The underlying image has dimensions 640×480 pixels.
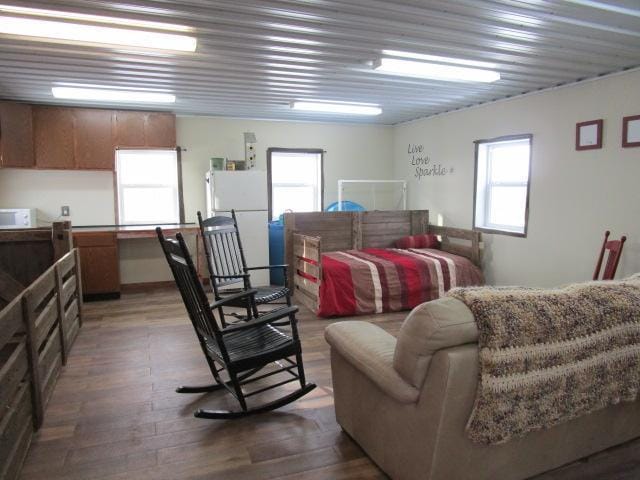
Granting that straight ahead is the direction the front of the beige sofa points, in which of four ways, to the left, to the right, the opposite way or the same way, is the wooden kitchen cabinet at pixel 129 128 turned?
the opposite way

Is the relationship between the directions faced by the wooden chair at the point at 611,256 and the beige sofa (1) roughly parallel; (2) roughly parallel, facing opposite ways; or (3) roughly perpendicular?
roughly perpendicular

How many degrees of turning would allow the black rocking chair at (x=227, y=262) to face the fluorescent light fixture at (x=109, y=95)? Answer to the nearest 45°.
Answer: approximately 180°

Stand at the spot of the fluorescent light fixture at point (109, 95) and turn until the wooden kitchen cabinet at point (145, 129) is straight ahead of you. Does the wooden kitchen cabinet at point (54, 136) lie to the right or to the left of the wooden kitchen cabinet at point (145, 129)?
left

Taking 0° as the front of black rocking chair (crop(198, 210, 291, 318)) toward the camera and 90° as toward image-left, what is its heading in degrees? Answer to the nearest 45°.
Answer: approximately 315°

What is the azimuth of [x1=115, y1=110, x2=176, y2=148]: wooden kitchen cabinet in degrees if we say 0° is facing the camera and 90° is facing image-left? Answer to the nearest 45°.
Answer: approximately 0°

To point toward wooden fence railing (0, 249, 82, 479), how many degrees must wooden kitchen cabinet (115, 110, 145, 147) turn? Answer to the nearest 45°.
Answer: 0° — it already faces it

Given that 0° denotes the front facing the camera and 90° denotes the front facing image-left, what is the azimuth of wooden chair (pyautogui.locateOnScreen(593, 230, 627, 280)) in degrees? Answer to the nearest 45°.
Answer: approximately 45°

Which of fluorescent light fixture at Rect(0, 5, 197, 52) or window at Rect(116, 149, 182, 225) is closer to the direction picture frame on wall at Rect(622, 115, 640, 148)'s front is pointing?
the fluorescent light fixture

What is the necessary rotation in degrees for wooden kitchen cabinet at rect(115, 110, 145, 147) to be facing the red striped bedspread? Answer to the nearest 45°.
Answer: approximately 45° to its left

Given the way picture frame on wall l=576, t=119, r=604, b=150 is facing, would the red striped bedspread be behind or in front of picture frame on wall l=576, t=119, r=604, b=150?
in front
